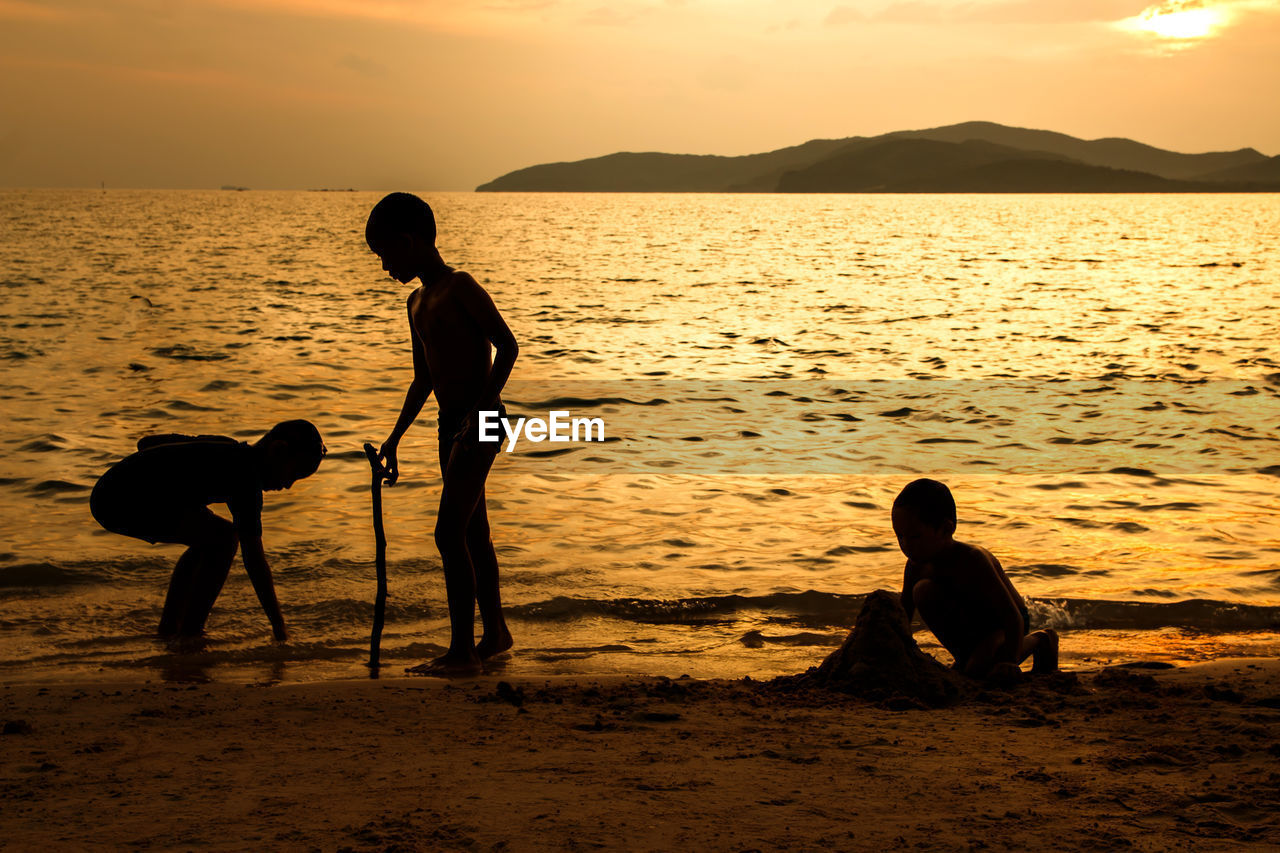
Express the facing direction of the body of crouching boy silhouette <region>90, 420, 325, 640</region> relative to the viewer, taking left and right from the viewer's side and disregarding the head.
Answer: facing to the right of the viewer

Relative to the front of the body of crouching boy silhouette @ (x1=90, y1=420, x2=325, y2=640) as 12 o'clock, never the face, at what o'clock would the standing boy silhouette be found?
The standing boy silhouette is roughly at 1 o'clock from the crouching boy silhouette.

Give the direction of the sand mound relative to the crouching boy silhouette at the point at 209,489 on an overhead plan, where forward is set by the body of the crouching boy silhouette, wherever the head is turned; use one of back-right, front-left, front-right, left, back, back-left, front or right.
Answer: front-right

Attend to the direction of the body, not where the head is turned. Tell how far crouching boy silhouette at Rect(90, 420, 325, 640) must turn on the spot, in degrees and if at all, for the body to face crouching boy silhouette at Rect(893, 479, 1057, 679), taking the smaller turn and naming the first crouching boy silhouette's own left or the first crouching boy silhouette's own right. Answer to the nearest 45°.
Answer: approximately 45° to the first crouching boy silhouette's own right

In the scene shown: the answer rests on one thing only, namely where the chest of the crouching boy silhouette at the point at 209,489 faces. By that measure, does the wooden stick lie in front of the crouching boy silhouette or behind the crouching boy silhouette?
in front
